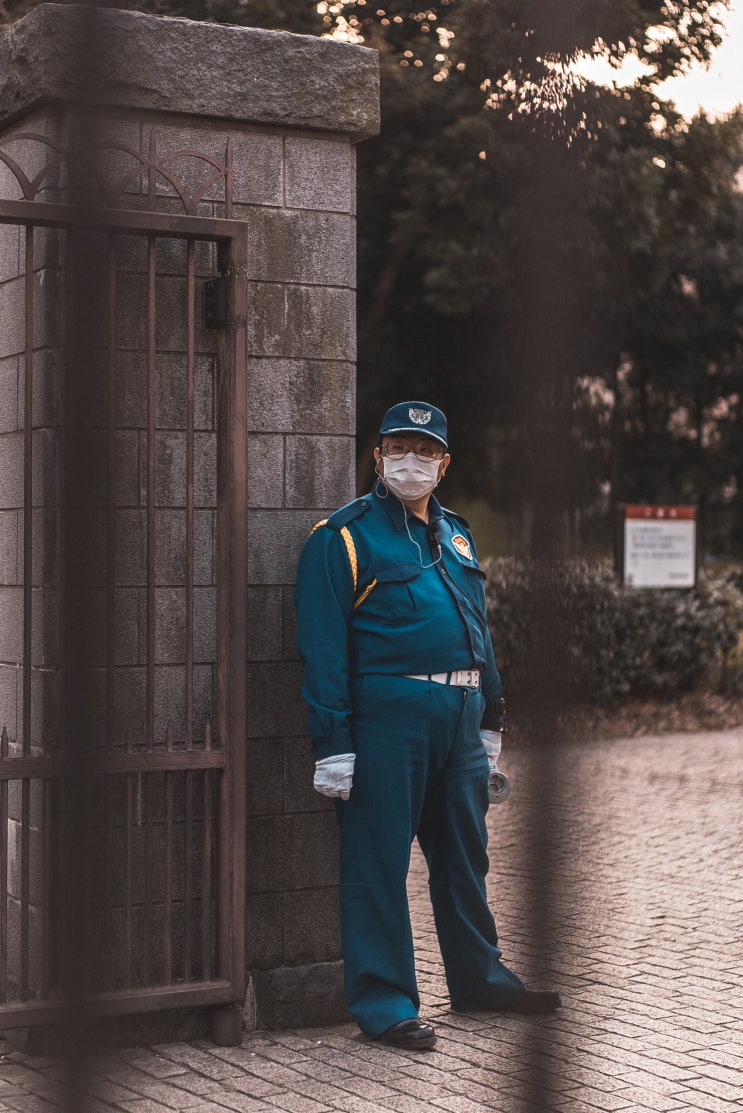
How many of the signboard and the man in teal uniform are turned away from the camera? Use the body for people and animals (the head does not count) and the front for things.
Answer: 0

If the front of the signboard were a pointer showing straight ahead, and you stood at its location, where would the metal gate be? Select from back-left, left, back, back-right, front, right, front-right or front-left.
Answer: front

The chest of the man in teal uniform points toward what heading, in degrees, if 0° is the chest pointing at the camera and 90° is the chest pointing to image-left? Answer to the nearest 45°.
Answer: approximately 315°

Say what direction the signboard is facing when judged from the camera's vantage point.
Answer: facing the viewer

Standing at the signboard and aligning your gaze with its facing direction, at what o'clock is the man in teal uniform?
The man in teal uniform is roughly at 12 o'clock from the signboard.

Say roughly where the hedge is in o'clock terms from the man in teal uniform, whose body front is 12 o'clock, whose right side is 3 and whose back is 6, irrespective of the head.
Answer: The hedge is roughly at 8 o'clock from the man in teal uniform.

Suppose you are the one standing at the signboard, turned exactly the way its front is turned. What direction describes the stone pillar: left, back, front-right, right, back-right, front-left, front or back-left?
front
